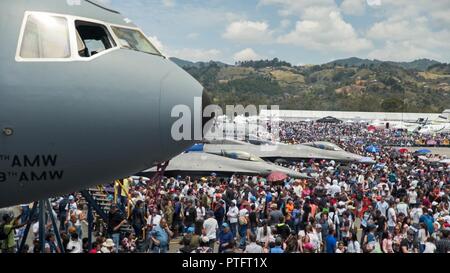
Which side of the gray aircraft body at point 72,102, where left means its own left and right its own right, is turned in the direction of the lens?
right

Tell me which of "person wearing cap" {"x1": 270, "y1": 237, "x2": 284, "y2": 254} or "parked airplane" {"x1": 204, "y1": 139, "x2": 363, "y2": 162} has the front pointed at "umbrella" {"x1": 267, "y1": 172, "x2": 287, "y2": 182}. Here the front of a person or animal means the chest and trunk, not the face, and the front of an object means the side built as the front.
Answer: the person wearing cap

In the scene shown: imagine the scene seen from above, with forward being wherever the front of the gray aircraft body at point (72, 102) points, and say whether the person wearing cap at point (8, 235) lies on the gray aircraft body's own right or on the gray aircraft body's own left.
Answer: on the gray aircraft body's own left

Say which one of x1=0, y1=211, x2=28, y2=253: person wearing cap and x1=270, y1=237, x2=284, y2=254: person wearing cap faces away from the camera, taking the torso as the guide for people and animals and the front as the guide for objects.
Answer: x1=270, y1=237, x2=284, y2=254: person wearing cap

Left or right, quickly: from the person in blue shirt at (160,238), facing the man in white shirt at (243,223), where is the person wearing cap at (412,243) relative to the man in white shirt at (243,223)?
right
